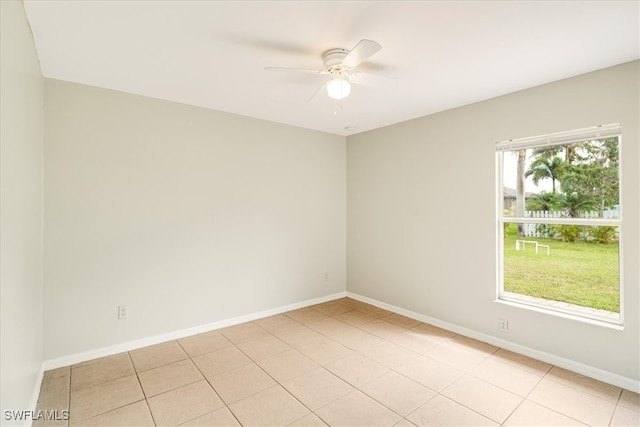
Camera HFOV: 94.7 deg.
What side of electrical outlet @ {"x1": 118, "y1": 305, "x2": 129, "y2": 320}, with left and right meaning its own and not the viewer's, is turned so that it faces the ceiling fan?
front

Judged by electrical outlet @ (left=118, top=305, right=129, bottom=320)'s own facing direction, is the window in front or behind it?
in front
